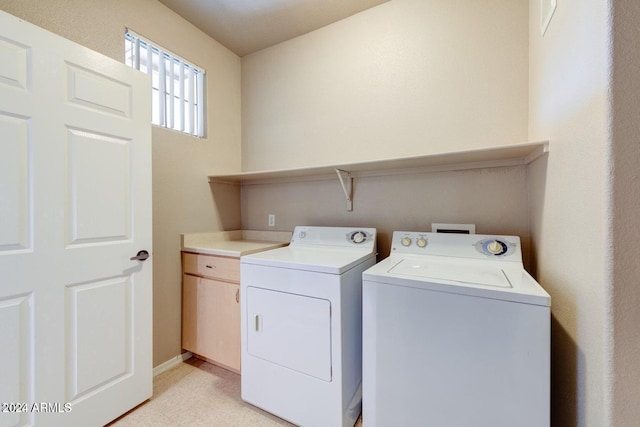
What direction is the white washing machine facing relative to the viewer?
toward the camera

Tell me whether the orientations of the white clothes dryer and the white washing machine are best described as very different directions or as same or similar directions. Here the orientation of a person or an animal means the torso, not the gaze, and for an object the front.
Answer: same or similar directions

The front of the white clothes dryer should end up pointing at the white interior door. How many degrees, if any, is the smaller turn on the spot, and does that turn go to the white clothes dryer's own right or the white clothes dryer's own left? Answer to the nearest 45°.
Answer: approximately 45° to the white clothes dryer's own right

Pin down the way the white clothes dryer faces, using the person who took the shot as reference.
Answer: facing the viewer and to the left of the viewer

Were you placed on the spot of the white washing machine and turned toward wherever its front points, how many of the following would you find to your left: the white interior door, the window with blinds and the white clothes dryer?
0

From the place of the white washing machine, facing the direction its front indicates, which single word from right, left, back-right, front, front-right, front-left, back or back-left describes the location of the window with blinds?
right

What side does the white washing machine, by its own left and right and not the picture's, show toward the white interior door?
right

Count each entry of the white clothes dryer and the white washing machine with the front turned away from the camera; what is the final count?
0
